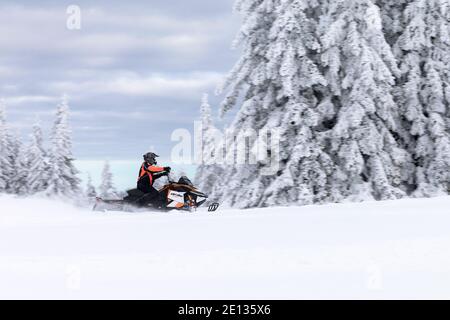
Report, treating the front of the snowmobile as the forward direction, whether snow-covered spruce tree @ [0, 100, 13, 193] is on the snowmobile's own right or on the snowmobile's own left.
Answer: on the snowmobile's own left

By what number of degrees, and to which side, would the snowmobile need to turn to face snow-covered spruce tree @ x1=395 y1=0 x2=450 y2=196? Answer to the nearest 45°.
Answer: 0° — it already faces it

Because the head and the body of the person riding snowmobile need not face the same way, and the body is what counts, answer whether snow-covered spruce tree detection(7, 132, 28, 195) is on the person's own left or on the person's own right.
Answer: on the person's own left

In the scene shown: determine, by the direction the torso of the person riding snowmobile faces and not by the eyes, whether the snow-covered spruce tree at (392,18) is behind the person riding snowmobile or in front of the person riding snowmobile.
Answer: in front

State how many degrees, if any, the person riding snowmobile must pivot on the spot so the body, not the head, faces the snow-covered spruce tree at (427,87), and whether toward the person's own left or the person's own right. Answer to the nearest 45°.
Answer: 0° — they already face it

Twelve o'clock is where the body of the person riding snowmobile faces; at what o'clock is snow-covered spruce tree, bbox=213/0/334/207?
The snow-covered spruce tree is roughly at 11 o'clock from the person riding snowmobile.

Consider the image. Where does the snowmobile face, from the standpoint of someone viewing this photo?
facing to the right of the viewer

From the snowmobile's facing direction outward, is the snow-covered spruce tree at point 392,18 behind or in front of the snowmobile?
in front

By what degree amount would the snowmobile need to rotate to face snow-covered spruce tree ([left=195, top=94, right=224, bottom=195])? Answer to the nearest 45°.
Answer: approximately 90° to its left

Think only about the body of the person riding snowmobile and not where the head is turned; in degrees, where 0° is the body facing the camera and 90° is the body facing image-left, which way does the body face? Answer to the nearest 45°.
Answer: approximately 270°
